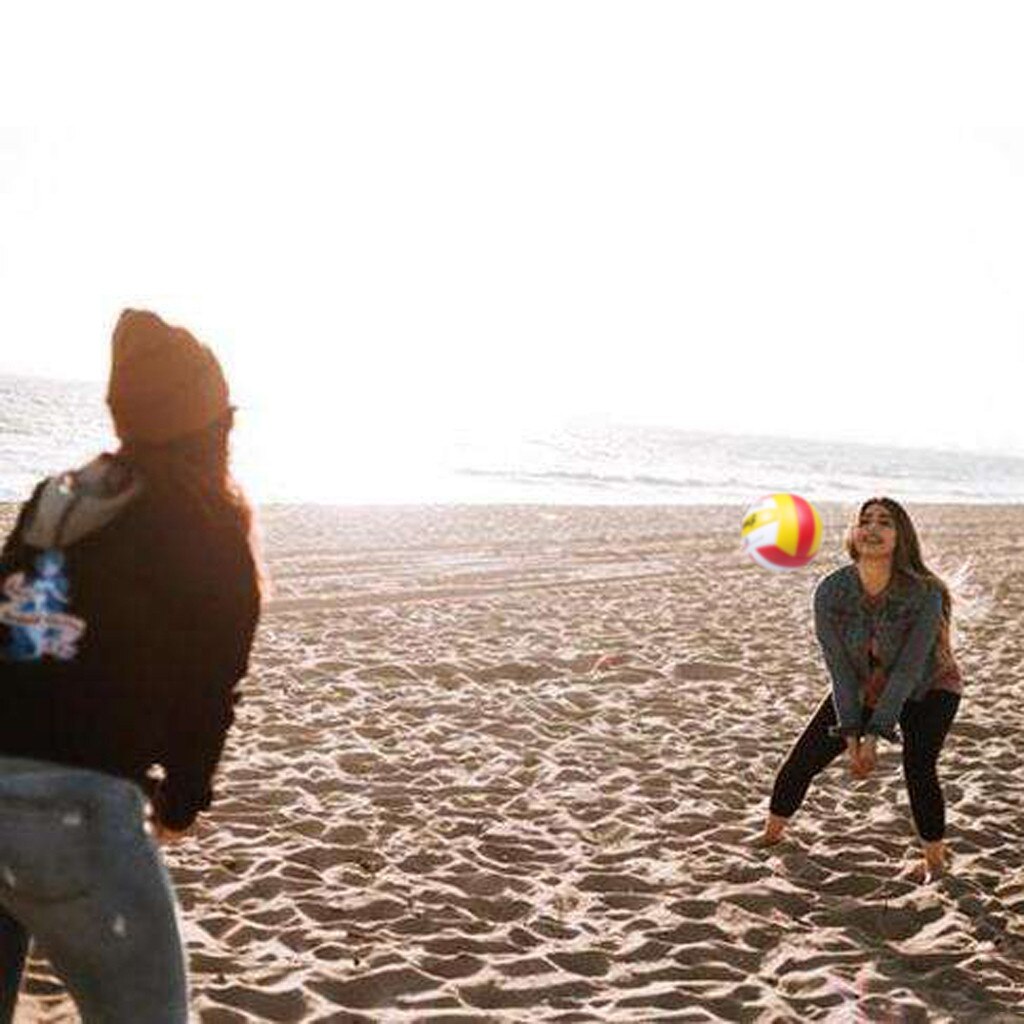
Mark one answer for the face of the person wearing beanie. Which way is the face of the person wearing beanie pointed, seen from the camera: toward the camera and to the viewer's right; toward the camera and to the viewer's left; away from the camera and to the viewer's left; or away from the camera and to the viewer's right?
away from the camera and to the viewer's right

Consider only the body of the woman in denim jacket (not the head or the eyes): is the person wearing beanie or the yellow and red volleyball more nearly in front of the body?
the person wearing beanie

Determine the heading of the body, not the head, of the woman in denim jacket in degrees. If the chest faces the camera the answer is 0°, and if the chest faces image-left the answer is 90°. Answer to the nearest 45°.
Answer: approximately 45°
